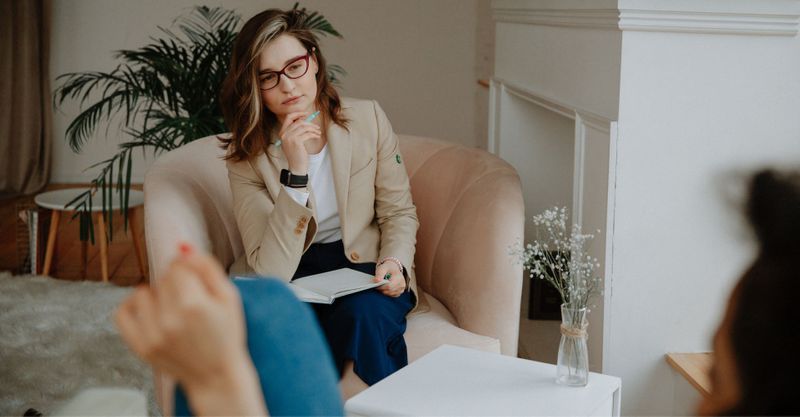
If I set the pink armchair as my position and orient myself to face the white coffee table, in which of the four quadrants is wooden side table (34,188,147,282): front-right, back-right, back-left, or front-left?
back-right

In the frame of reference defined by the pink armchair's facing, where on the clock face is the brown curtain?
The brown curtain is roughly at 5 o'clock from the pink armchair.

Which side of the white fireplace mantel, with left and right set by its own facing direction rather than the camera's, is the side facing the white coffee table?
left

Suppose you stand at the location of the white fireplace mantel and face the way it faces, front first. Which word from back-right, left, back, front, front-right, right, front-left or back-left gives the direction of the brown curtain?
front-right

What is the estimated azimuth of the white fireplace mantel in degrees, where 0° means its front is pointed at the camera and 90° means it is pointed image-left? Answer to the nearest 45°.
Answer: approximately 90°

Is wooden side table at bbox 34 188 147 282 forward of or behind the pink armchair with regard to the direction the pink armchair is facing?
behind

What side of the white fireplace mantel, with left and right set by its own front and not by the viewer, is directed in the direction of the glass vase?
left

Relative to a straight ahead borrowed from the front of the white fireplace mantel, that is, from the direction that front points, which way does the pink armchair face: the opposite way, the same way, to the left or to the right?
to the left

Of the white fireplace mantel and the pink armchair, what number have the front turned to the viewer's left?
1

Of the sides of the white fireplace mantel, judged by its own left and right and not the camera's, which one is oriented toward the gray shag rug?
front

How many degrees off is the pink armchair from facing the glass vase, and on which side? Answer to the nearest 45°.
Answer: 0° — it already faces it

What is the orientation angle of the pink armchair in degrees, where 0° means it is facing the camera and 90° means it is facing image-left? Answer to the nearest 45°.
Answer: approximately 0°
